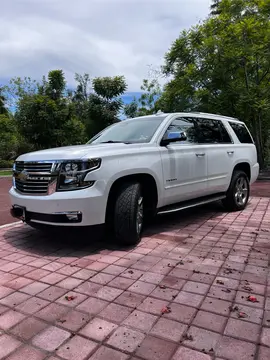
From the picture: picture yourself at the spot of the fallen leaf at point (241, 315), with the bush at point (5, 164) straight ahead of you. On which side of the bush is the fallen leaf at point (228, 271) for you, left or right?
right

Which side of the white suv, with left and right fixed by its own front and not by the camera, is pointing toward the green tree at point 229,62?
back

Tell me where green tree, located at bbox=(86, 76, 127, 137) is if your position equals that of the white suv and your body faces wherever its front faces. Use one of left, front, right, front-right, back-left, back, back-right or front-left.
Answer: back-right

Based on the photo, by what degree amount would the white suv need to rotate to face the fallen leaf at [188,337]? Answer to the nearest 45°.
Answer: approximately 45° to its left

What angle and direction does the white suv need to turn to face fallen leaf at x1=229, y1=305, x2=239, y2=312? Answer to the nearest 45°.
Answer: approximately 90° to its left

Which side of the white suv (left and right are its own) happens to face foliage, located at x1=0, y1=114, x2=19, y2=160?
right

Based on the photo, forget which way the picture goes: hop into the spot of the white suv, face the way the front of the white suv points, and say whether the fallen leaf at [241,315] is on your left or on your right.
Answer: on your left

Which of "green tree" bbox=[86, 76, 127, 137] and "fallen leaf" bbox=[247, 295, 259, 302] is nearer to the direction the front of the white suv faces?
the fallen leaf

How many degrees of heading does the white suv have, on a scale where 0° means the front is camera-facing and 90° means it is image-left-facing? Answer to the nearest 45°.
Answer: approximately 45°

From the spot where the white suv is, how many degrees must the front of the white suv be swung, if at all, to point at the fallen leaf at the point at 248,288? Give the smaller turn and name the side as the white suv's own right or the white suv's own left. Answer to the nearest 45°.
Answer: approximately 90° to the white suv's own left

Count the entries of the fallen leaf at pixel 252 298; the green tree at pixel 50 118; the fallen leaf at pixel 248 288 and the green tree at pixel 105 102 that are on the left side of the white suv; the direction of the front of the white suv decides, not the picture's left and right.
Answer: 2

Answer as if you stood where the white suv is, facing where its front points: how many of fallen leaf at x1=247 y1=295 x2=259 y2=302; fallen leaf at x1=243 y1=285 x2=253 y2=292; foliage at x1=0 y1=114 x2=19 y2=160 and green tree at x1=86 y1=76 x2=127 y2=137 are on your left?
2

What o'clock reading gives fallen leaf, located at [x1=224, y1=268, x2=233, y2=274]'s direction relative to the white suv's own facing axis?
The fallen leaf is roughly at 9 o'clock from the white suv.
